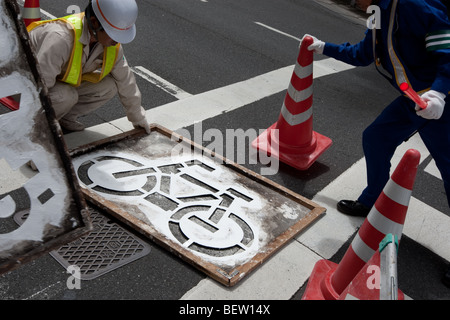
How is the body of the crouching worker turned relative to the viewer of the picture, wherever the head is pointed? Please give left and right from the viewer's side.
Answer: facing the viewer and to the right of the viewer

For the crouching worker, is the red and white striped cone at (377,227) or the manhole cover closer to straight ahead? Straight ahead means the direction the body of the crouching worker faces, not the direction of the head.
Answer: the red and white striped cone

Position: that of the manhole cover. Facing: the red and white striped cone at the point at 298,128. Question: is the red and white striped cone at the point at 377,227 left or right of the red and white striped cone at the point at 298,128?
right

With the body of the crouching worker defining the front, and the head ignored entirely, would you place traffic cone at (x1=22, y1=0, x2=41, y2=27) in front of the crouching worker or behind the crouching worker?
behind

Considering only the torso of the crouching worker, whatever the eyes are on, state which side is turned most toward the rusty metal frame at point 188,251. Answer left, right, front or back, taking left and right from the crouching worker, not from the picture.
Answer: front

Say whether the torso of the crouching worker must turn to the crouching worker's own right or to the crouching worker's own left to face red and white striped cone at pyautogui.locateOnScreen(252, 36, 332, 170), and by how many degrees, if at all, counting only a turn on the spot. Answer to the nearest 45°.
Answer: approximately 45° to the crouching worker's own left

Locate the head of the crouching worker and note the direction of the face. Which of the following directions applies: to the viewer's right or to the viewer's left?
to the viewer's right

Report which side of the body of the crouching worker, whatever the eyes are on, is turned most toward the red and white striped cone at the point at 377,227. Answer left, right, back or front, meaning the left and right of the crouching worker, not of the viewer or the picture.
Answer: front

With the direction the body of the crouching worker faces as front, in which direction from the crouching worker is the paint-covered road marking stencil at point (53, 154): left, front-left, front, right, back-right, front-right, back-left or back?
front-right

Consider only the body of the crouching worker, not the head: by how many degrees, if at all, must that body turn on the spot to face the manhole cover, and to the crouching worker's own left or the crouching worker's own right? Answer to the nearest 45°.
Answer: approximately 45° to the crouching worker's own right
